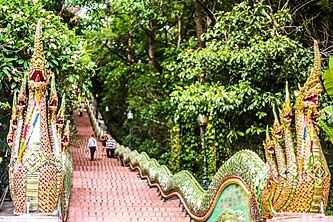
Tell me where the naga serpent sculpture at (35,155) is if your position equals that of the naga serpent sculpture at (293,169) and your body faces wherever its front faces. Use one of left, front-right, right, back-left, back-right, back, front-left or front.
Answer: back-right

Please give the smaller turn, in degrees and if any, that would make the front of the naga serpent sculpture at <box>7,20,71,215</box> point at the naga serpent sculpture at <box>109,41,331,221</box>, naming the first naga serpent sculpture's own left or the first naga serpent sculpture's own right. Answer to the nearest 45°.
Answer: approximately 90° to the first naga serpent sculpture's own left

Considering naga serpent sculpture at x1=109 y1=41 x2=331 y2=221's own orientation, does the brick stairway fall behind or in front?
behind

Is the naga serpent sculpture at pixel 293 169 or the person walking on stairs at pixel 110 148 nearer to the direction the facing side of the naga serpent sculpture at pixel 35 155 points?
the naga serpent sculpture

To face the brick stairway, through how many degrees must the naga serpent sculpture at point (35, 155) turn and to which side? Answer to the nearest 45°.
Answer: approximately 180°

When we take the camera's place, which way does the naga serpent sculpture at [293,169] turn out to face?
facing the viewer and to the right of the viewer

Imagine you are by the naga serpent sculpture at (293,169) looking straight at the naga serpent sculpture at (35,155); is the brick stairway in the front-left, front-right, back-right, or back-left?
front-right

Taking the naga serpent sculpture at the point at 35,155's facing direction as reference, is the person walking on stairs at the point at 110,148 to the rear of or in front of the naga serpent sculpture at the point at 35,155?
to the rear

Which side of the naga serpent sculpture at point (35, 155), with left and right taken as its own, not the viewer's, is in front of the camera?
front

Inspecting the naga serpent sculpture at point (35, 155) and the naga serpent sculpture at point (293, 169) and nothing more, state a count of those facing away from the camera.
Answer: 0
